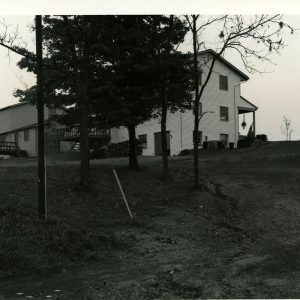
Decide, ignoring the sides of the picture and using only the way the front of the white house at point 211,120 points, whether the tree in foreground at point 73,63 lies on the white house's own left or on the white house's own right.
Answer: on the white house's own right

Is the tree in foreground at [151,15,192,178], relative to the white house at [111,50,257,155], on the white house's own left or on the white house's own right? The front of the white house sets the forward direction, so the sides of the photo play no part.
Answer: on the white house's own right
